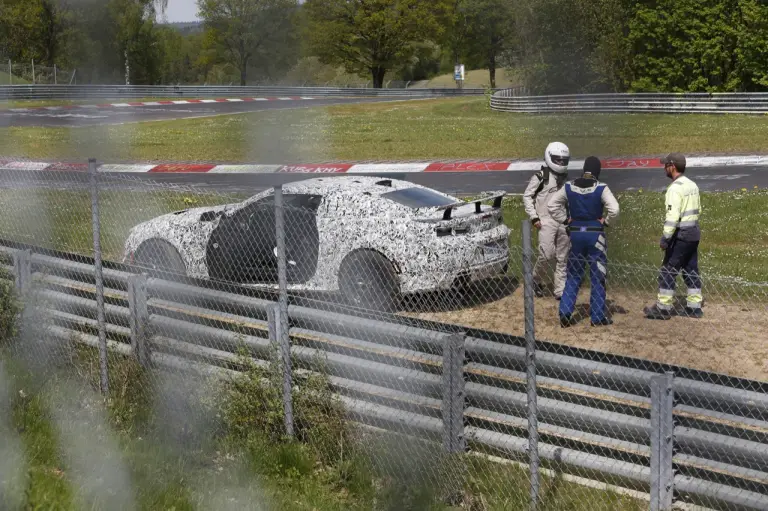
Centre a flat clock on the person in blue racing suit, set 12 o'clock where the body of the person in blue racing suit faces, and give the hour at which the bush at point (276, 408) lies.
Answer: The bush is roughly at 7 o'clock from the person in blue racing suit.

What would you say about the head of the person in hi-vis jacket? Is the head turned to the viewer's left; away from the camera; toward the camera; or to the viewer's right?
to the viewer's left

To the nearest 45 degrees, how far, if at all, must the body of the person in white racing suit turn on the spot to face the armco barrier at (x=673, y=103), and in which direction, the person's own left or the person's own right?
approximately 135° to the person's own left

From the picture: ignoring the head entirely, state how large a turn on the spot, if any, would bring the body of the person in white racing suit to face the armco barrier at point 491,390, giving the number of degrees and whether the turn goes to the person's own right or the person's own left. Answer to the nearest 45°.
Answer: approximately 45° to the person's own right

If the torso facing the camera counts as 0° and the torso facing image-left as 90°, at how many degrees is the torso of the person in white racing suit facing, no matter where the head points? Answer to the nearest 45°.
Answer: approximately 315°

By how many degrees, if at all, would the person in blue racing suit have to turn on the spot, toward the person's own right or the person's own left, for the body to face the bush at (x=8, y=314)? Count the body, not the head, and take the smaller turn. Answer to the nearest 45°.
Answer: approximately 135° to the person's own left

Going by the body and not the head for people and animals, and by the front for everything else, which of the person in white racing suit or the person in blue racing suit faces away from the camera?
the person in blue racing suit

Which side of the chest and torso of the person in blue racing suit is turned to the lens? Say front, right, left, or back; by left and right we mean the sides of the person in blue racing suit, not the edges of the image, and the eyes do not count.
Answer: back

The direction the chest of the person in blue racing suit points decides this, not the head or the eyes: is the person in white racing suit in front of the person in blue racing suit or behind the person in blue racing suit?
in front

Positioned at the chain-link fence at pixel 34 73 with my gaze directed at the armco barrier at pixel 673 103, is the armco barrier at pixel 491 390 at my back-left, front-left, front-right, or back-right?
front-right

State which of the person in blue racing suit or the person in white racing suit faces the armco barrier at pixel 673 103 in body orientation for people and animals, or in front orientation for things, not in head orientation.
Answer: the person in blue racing suit

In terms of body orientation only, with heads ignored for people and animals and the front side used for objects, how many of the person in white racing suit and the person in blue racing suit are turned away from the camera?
1

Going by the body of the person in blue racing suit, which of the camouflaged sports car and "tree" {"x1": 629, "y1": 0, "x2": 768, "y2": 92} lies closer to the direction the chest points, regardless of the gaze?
the tree

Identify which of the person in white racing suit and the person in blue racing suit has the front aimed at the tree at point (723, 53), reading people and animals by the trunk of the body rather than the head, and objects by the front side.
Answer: the person in blue racing suit

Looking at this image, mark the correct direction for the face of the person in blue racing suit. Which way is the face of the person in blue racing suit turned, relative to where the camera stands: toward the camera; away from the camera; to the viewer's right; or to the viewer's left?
away from the camera
